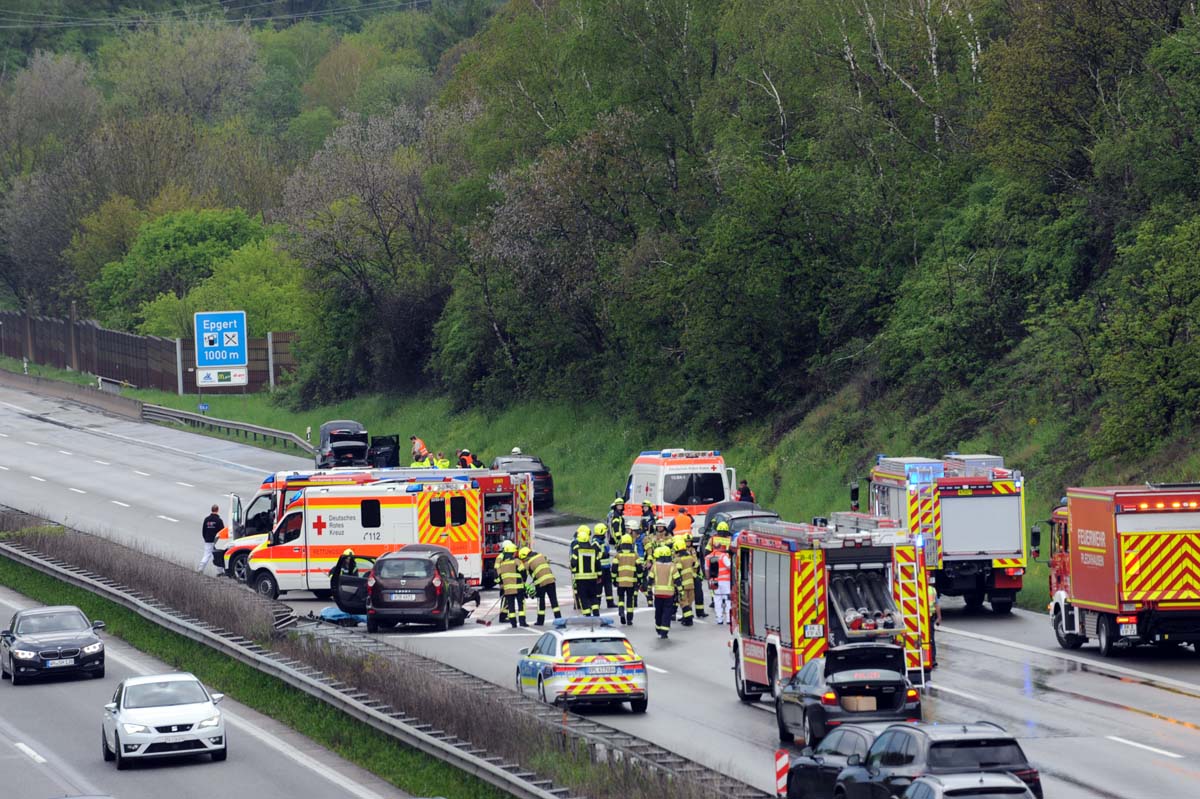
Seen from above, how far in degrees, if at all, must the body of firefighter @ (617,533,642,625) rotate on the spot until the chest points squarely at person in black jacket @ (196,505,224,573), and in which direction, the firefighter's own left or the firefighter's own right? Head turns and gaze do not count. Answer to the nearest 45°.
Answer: approximately 45° to the firefighter's own left

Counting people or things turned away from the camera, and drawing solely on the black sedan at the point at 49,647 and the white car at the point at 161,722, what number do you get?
0

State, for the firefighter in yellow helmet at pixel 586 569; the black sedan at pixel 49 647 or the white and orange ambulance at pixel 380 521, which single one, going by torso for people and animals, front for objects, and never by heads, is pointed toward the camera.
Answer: the black sedan

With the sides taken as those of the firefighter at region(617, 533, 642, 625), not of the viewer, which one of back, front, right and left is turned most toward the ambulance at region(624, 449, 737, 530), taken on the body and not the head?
front

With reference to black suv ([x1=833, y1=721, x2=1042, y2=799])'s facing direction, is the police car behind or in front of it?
in front

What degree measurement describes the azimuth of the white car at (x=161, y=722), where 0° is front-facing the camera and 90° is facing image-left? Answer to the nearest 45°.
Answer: approximately 0°

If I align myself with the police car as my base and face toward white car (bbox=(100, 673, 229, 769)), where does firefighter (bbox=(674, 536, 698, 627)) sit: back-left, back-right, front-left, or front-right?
back-right

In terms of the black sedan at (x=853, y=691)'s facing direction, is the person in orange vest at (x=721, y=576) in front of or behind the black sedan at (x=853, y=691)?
in front

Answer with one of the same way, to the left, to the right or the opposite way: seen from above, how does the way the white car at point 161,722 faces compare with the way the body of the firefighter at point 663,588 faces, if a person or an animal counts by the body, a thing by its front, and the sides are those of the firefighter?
the opposite way

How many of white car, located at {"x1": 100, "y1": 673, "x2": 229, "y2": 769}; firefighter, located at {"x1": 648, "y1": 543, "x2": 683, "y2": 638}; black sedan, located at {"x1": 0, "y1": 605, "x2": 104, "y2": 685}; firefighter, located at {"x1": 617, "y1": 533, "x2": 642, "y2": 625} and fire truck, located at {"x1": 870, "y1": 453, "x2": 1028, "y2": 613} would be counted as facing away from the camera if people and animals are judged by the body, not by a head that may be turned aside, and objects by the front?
3

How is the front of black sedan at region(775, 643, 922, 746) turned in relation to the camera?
facing away from the viewer and to the left of the viewer

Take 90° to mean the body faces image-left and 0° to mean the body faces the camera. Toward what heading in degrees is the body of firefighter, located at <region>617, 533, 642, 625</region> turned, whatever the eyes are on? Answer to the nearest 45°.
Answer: approximately 180°

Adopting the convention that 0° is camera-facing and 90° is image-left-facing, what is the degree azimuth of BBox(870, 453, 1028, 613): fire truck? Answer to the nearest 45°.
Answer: approximately 180°

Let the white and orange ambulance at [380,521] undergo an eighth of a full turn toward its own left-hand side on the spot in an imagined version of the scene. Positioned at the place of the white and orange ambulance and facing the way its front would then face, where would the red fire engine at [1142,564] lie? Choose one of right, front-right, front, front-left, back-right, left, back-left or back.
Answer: back-left

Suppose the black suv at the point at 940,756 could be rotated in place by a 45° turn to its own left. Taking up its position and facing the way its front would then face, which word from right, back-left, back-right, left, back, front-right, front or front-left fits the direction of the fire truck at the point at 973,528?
right

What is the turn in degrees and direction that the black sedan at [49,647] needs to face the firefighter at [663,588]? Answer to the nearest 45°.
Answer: approximately 90° to its left

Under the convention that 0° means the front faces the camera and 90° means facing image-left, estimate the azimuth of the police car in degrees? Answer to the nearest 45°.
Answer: approximately 135°

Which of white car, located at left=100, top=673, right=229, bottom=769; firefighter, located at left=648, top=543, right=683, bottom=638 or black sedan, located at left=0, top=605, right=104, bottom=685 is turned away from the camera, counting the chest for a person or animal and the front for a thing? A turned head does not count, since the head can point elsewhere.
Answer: the firefighter

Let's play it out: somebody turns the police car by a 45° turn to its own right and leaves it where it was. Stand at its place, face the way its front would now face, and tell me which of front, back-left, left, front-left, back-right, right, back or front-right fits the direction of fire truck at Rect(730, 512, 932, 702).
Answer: right
